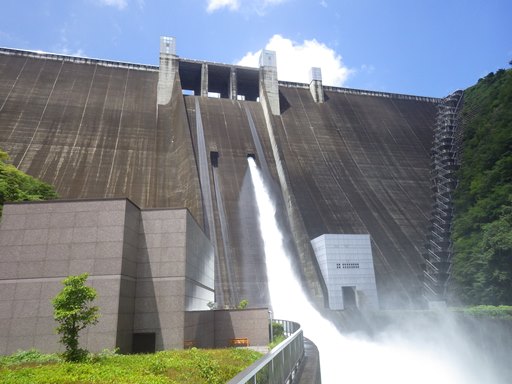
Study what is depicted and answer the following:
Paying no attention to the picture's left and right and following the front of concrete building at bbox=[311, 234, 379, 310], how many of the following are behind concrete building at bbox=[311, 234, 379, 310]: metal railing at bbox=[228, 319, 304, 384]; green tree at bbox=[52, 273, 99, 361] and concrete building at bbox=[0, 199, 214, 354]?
0

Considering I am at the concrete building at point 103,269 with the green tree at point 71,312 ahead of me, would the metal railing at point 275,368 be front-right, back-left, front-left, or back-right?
front-left

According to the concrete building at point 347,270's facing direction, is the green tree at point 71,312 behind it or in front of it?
in front

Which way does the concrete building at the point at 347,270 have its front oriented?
toward the camera

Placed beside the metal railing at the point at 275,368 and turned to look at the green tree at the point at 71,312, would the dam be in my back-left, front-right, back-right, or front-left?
front-right

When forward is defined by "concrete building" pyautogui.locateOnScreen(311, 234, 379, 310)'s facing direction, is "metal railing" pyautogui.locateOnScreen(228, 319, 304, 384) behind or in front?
in front
